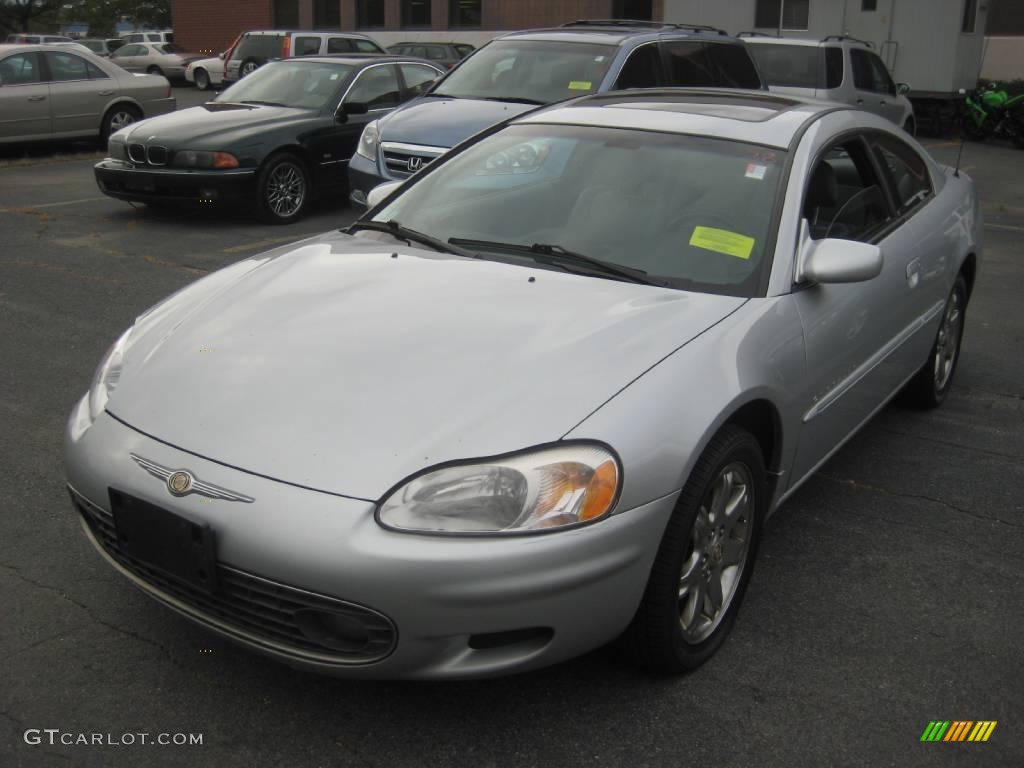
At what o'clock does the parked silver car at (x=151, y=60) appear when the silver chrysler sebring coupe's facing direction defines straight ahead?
The parked silver car is roughly at 4 o'clock from the silver chrysler sebring coupe.

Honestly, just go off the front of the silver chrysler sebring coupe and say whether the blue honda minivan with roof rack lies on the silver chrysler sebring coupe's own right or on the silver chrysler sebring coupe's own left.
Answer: on the silver chrysler sebring coupe's own right

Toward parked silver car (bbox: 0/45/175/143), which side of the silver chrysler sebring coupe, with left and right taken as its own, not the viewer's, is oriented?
right

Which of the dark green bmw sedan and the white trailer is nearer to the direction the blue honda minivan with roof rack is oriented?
the dark green bmw sedan

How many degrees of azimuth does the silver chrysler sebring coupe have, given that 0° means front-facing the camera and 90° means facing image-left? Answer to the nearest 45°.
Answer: approximately 45°

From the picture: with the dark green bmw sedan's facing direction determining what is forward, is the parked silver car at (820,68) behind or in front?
behind

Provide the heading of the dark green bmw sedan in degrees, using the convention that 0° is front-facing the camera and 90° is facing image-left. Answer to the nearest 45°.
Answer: approximately 45°
